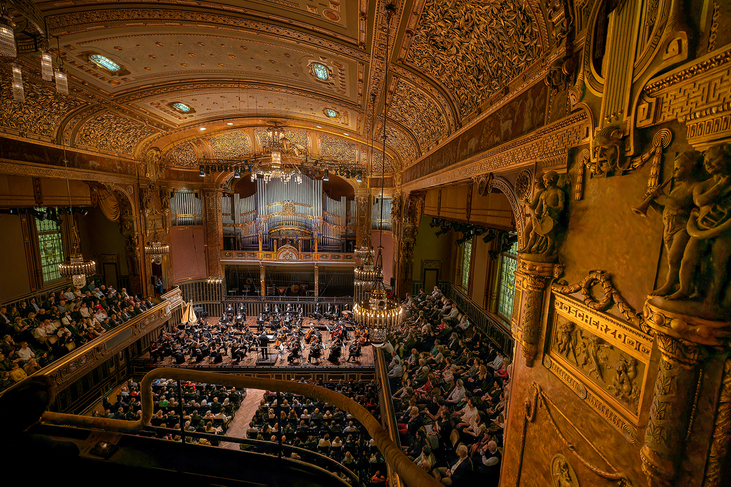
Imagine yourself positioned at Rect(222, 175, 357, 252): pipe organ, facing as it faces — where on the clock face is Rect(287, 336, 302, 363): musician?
The musician is roughly at 12 o'clock from the pipe organ.

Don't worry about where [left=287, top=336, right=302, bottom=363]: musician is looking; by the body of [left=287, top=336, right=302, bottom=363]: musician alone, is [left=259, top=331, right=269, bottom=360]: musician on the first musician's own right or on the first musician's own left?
on the first musician's own right

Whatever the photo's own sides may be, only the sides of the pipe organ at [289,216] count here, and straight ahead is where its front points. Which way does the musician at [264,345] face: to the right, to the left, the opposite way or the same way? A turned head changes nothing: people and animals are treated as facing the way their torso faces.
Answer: the opposite way

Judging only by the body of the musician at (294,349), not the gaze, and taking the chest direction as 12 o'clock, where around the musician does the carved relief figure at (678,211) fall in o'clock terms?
The carved relief figure is roughly at 10 o'clock from the musician.

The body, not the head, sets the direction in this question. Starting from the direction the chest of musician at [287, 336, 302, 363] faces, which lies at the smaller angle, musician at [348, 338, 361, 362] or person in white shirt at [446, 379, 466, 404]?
the person in white shirt

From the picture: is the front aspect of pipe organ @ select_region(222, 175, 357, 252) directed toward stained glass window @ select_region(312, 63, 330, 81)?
yes

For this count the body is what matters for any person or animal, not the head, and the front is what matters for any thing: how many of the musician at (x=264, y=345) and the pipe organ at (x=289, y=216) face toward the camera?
1

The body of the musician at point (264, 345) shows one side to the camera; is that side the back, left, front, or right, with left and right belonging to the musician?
back

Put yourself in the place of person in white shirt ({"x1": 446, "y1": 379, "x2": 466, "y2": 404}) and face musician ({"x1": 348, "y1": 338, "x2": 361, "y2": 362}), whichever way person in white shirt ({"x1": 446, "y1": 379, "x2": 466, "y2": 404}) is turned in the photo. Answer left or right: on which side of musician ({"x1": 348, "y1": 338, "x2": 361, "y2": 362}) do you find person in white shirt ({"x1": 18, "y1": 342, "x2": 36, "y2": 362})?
left

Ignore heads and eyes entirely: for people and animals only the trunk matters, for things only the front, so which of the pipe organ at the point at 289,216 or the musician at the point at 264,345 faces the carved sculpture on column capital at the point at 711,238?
the pipe organ

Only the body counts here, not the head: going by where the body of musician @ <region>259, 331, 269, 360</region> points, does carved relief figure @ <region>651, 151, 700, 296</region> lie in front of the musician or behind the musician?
behind

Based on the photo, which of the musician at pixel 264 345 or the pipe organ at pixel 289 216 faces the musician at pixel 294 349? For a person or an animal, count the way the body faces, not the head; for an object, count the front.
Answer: the pipe organ
